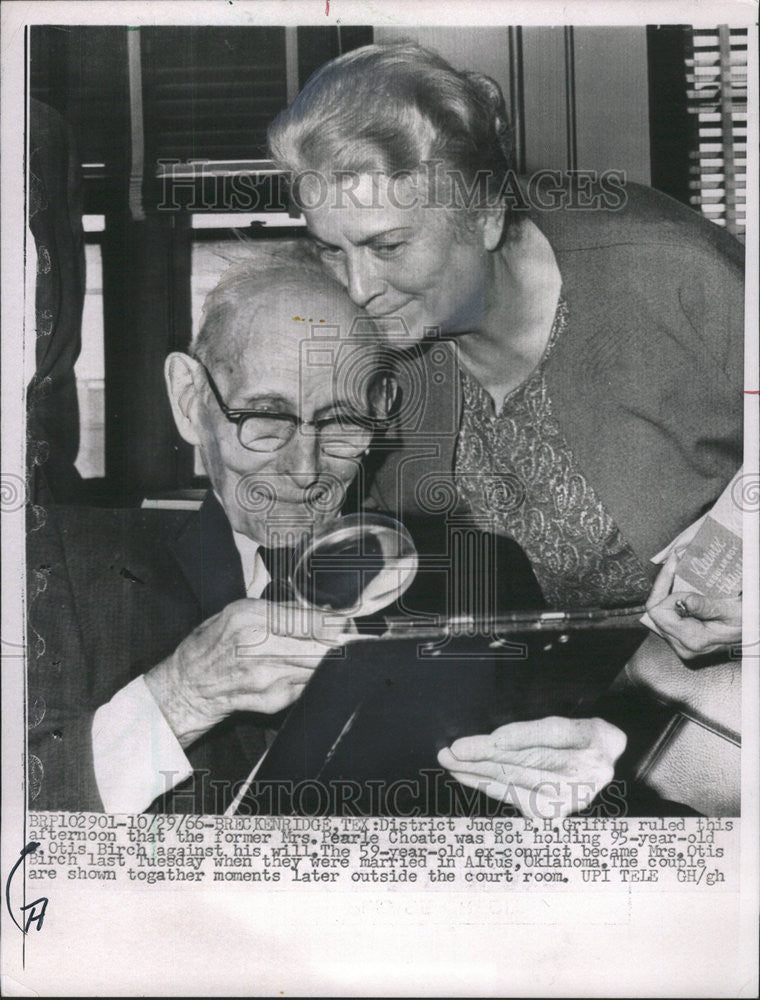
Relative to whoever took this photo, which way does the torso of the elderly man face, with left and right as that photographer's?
facing the viewer and to the right of the viewer
